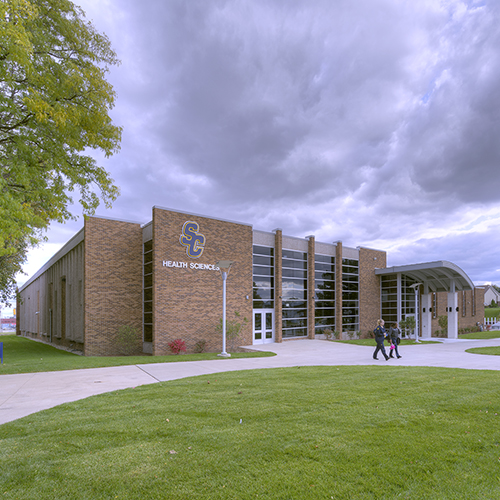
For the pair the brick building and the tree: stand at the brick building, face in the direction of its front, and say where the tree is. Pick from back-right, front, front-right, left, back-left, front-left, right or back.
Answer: front-right
